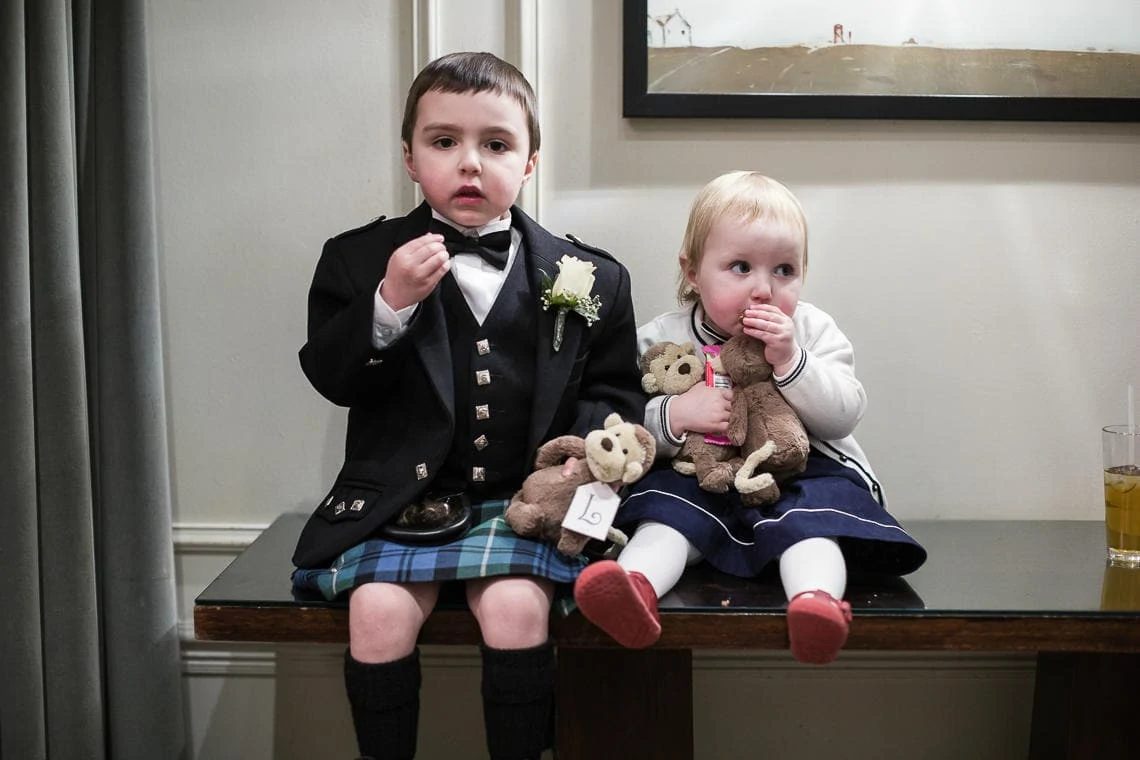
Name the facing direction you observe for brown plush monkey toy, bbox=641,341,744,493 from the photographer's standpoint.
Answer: facing the viewer

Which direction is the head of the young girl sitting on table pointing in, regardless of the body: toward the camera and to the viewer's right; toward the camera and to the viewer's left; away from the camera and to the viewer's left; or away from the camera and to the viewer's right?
toward the camera and to the viewer's right

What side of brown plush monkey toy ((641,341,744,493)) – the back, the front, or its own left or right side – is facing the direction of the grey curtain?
right

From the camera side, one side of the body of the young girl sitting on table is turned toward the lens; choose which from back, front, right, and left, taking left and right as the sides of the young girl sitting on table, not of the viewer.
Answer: front
